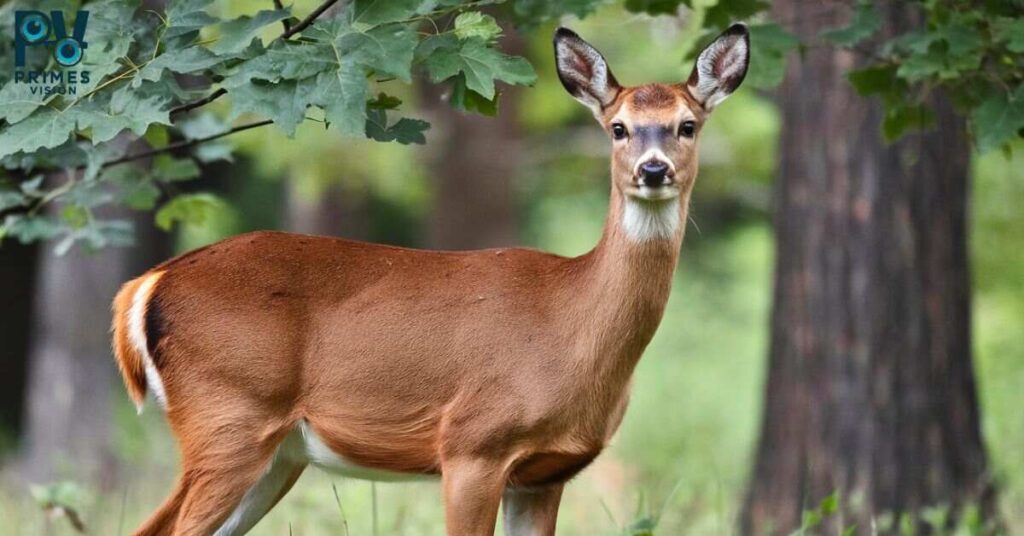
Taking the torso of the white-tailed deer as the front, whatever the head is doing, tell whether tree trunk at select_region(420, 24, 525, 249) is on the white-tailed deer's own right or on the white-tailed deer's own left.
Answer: on the white-tailed deer's own left

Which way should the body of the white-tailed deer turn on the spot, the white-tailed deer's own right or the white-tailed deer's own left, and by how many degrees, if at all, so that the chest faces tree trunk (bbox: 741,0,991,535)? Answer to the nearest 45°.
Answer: approximately 45° to the white-tailed deer's own left

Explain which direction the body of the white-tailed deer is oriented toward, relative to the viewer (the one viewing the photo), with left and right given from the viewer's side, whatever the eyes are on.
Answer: facing to the right of the viewer
